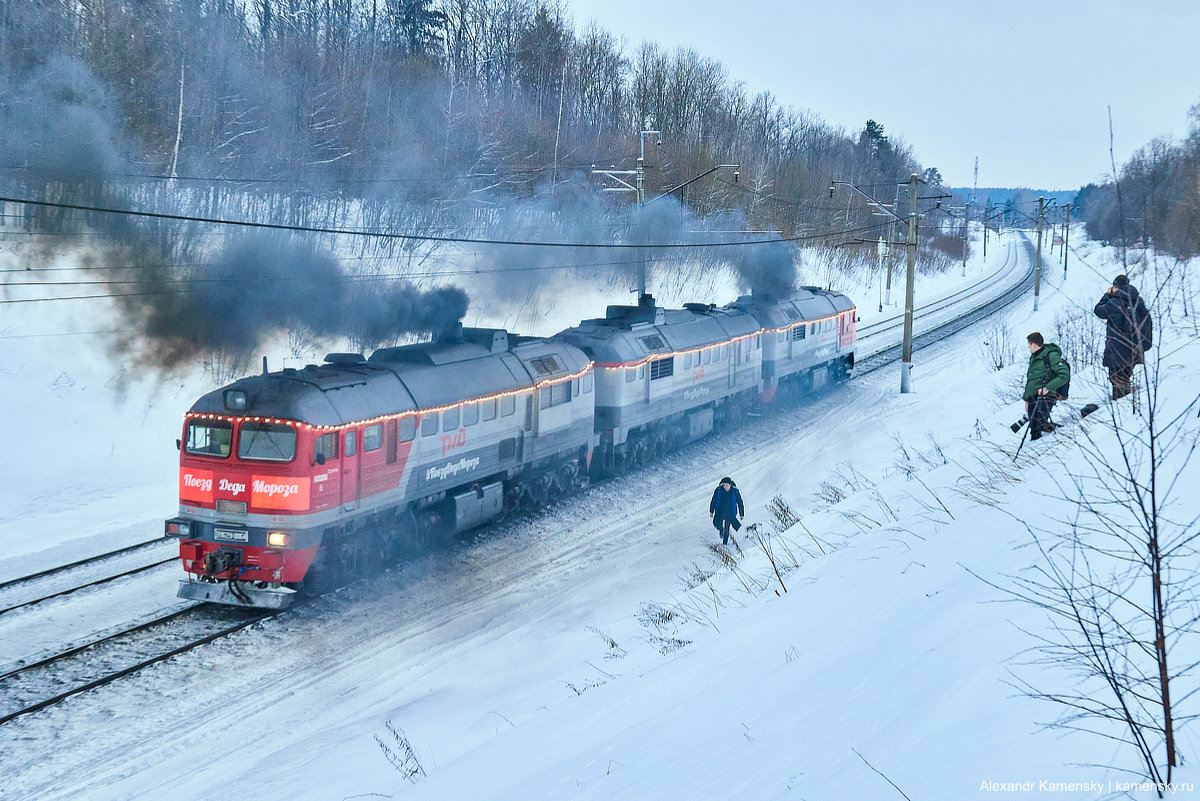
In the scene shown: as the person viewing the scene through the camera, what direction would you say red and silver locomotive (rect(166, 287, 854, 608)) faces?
facing the viewer and to the left of the viewer

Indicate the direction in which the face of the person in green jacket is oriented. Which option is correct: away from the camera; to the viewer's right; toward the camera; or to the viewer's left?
to the viewer's left

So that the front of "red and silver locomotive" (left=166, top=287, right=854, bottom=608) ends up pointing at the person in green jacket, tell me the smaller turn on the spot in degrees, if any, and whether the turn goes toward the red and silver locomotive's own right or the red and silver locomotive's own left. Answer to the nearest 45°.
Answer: approximately 90° to the red and silver locomotive's own left
